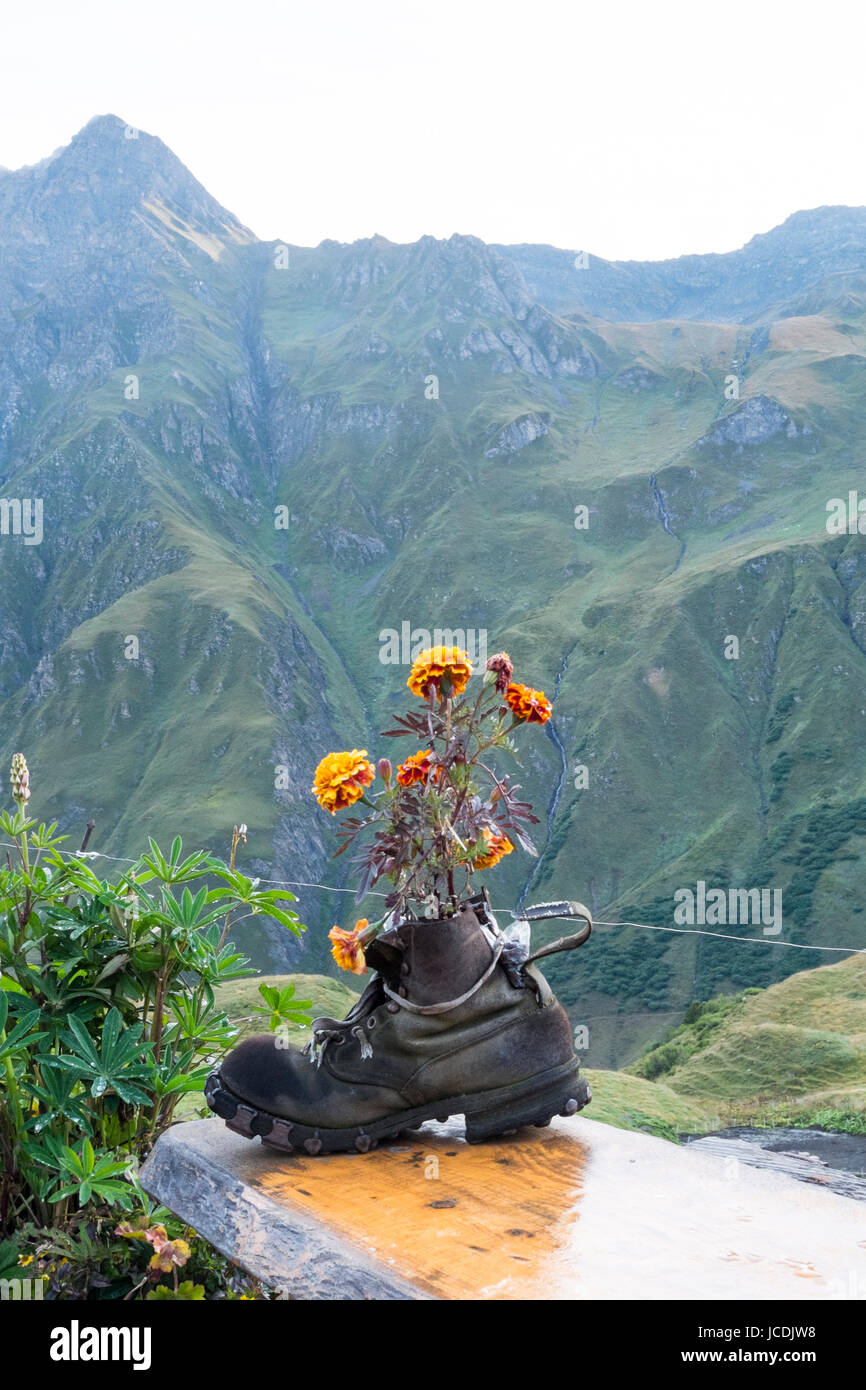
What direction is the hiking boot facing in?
to the viewer's left

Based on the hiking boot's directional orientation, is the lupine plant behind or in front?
in front
